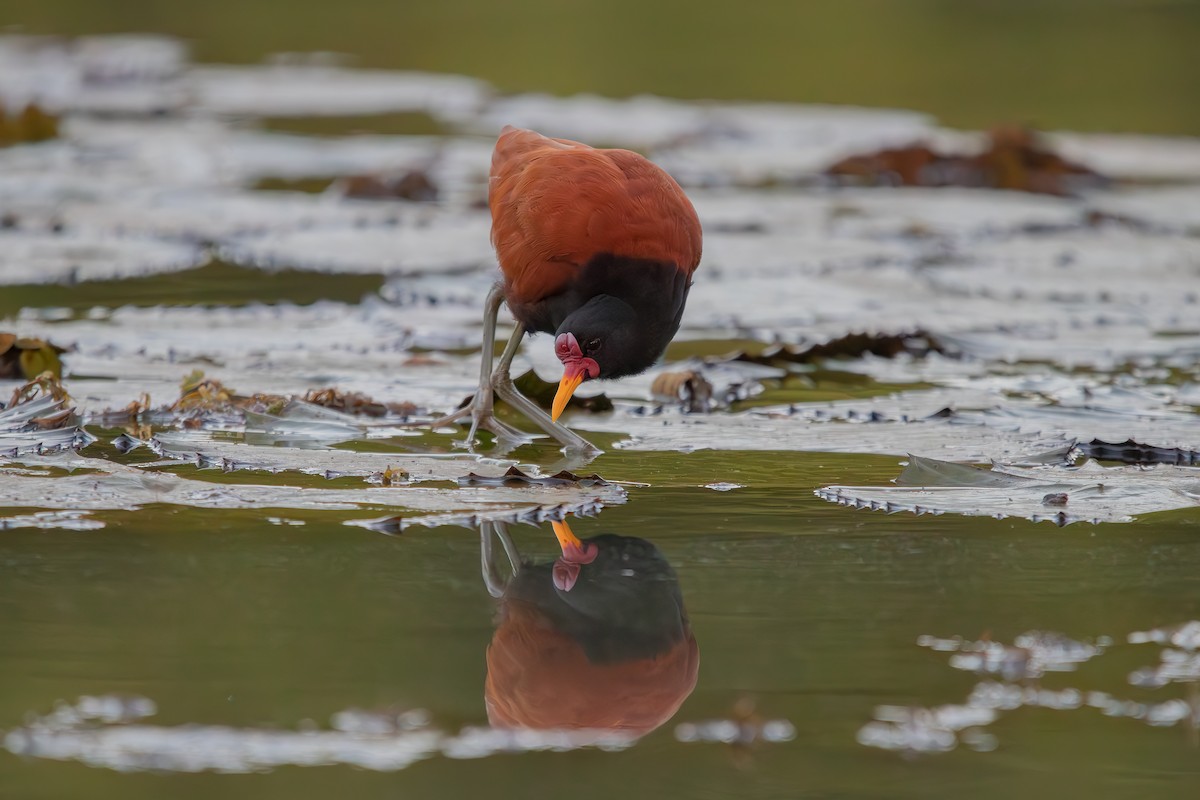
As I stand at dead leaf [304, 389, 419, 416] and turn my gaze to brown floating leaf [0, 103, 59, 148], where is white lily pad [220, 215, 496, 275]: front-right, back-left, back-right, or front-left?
front-right

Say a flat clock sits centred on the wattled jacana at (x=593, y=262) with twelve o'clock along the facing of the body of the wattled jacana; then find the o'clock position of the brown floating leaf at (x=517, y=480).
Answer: The brown floating leaf is roughly at 2 o'clock from the wattled jacana.

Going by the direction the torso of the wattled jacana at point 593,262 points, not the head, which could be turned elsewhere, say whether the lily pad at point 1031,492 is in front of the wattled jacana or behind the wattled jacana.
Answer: in front

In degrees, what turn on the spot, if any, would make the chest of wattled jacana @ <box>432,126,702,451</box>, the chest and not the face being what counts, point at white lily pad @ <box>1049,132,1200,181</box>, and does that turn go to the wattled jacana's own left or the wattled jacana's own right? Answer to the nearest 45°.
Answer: approximately 90° to the wattled jacana's own left

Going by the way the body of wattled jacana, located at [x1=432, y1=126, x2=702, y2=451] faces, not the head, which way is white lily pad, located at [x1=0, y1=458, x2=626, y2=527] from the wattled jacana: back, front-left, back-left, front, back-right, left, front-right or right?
right

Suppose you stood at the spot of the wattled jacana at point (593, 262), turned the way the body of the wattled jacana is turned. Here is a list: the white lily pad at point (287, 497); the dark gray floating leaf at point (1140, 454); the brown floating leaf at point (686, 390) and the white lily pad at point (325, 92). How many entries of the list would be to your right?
1

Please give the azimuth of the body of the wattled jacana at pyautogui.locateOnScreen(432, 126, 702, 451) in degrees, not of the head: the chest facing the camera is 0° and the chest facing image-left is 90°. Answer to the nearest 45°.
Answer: approximately 315°

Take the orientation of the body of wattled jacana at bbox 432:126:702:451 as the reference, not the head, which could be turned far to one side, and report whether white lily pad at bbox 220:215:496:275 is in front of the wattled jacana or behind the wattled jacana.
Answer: behind

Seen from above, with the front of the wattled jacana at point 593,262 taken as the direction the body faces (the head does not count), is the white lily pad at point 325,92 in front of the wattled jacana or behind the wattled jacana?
behind

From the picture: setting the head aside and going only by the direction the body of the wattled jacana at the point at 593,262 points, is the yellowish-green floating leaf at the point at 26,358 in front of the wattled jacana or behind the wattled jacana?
behind

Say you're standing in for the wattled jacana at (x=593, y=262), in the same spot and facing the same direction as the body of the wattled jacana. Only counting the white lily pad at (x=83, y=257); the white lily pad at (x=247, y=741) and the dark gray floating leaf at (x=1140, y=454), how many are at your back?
1

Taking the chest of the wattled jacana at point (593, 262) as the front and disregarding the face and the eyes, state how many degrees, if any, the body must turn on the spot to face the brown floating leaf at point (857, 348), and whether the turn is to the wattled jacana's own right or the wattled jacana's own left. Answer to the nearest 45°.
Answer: approximately 90° to the wattled jacana's own left

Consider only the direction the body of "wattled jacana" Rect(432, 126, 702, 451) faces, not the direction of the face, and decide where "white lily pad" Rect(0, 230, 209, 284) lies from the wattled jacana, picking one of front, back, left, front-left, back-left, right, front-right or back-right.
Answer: back

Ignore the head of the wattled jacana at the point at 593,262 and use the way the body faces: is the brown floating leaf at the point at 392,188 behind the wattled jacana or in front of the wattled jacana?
behind

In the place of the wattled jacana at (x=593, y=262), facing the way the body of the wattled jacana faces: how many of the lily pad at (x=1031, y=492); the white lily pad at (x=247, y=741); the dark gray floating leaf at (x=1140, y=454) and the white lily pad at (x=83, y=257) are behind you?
1

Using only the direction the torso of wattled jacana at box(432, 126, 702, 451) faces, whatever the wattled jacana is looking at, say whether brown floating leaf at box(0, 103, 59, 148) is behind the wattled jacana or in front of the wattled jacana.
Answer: behind
